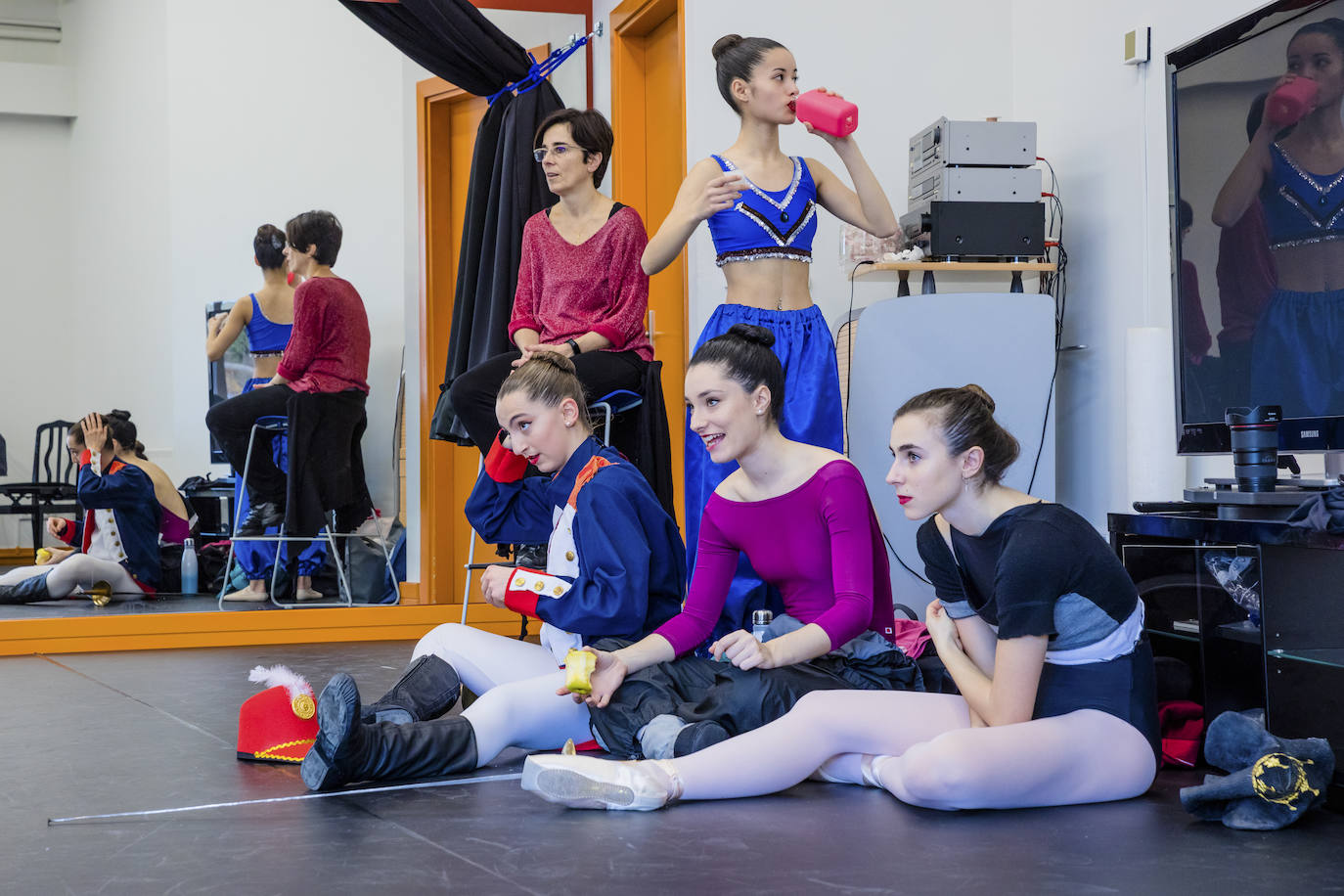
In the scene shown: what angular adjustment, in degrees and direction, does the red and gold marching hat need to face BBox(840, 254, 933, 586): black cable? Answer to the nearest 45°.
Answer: approximately 90° to its left

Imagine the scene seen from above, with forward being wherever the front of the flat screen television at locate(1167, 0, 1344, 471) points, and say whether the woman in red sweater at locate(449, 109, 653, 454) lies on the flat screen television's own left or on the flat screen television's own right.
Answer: on the flat screen television's own right

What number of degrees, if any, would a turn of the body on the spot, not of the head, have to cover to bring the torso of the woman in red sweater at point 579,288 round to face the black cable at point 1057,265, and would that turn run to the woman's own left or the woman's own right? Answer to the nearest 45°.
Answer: approximately 135° to the woman's own left

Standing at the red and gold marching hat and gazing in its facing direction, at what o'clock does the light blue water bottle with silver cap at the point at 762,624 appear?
The light blue water bottle with silver cap is roughly at 11 o'clock from the red and gold marching hat.

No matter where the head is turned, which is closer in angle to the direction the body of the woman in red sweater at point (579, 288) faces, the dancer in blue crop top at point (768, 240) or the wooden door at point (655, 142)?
the dancer in blue crop top

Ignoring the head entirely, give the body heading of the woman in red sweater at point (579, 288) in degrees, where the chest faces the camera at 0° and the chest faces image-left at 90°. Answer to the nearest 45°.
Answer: approximately 45°

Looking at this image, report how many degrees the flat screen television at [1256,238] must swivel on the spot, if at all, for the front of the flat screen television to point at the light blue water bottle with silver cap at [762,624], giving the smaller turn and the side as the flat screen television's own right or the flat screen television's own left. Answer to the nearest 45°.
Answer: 0° — it already faces it

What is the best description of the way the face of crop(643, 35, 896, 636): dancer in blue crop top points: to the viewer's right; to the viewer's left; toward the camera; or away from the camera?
to the viewer's right

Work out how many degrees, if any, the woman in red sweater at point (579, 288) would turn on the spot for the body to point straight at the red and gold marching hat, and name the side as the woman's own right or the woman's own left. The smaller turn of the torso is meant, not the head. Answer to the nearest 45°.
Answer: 0° — they already face it

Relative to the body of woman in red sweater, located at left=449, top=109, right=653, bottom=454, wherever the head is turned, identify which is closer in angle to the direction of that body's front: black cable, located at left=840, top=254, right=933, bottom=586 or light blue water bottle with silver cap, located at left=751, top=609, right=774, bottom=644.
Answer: the light blue water bottle with silver cap

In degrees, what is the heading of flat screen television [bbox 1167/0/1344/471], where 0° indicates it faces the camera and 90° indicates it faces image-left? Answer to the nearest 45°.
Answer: approximately 45°
